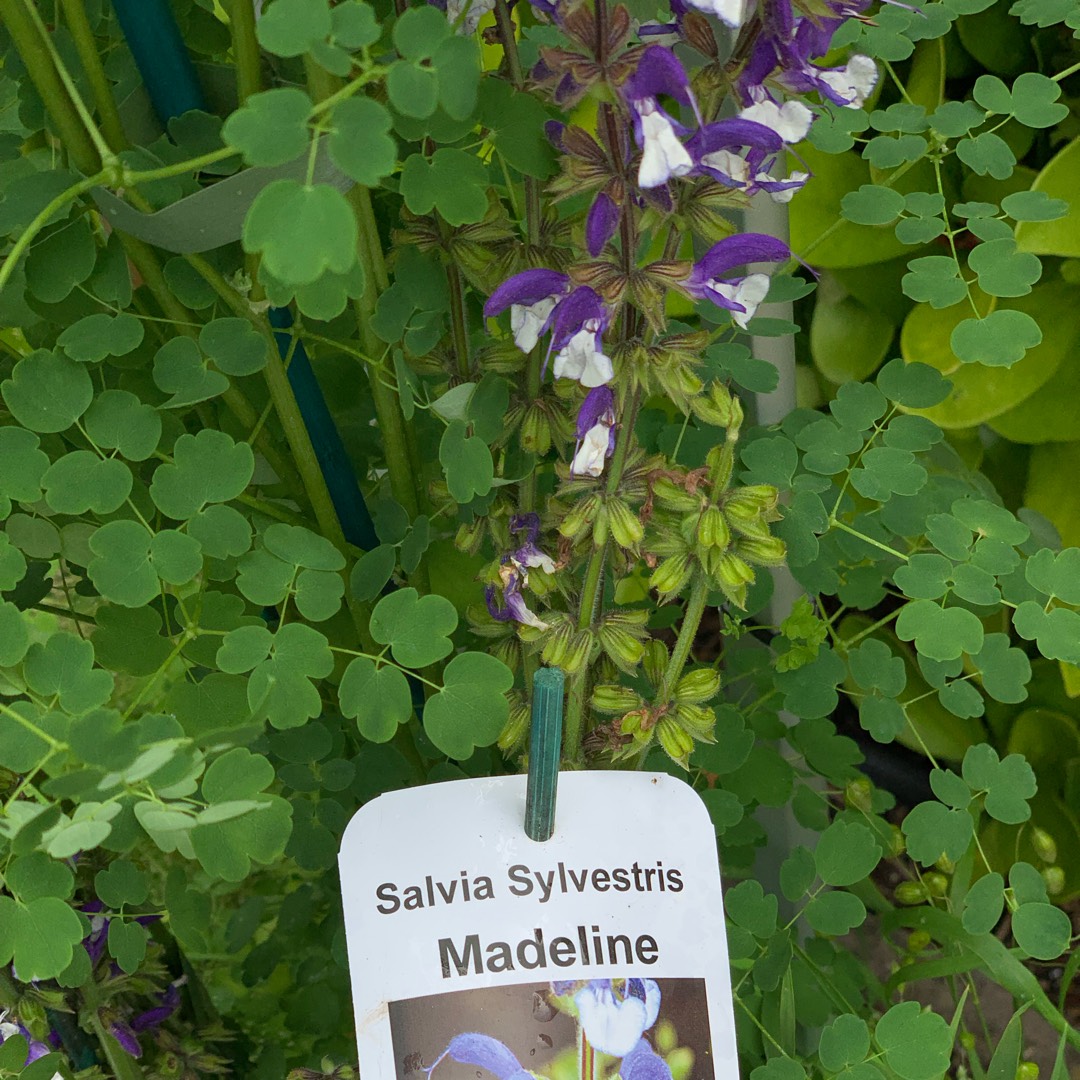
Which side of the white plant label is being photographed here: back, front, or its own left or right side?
front
